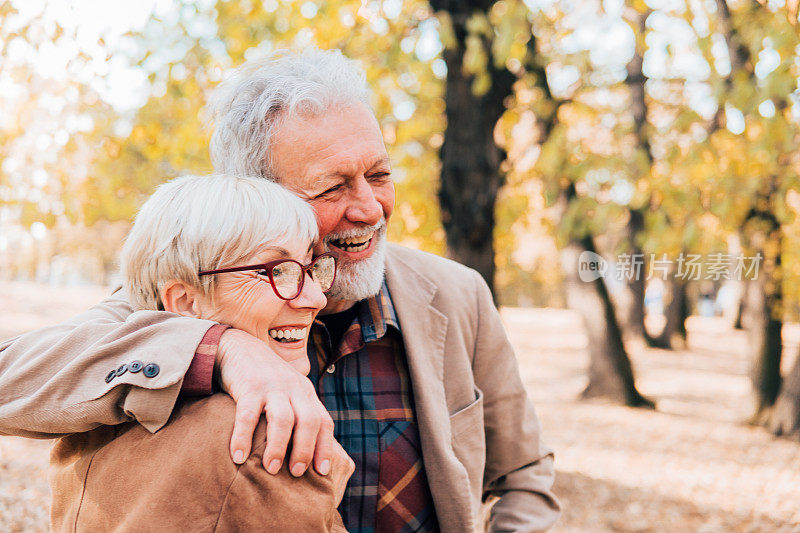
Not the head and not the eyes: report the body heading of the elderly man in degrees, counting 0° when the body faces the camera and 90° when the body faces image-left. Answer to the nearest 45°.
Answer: approximately 0°

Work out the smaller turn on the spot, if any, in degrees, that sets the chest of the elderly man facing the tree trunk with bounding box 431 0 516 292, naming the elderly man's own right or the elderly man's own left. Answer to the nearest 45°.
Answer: approximately 180°

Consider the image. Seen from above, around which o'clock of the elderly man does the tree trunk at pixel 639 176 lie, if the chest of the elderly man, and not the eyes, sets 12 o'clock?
The tree trunk is roughly at 7 o'clock from the elderly man.

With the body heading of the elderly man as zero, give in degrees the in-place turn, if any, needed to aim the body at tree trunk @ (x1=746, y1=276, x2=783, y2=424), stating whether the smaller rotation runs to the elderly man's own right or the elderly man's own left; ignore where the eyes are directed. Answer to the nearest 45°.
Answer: approximately 135° to the elderly man's own left

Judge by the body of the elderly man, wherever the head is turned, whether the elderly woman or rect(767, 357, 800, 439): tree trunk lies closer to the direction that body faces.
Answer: the elderly woman

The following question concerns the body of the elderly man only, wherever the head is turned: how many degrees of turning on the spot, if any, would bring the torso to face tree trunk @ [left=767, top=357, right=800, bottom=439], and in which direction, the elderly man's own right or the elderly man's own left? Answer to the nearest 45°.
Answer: approximately 135° to the elderly man's own left

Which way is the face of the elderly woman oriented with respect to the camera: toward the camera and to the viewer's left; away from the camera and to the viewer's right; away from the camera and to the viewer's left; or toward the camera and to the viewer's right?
toward the camera and to the viewer's right

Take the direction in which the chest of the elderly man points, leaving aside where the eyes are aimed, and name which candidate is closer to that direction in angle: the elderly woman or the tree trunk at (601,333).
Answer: the elderly woman

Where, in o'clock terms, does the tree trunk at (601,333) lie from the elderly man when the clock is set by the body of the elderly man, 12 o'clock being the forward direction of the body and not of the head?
The tree trunk is roughly at 7 o'clock from the elderly man.
